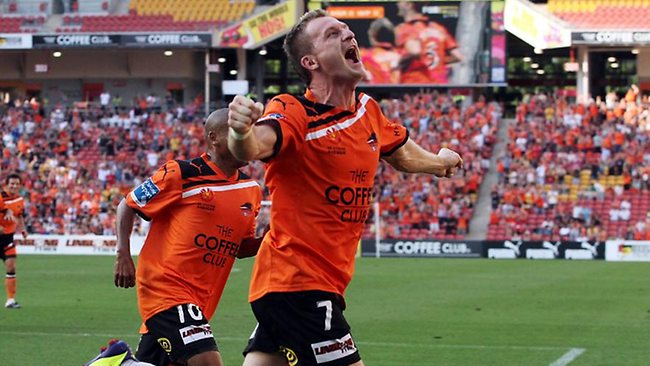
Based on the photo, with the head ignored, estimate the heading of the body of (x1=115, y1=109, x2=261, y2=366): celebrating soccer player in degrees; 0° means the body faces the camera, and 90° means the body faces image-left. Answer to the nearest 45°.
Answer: approximately 315°

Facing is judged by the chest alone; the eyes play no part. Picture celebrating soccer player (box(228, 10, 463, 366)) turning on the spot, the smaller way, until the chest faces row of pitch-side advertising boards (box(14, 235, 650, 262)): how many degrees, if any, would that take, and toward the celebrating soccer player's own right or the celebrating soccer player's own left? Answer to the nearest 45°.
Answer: approximately 135° to the celebrating soccer player's own left

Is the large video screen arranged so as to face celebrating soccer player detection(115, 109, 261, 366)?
yes

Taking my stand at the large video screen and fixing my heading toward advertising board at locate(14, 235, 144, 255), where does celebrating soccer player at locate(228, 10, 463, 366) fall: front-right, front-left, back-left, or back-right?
front-left

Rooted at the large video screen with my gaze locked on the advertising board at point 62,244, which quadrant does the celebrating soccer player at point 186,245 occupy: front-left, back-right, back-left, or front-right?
front-left

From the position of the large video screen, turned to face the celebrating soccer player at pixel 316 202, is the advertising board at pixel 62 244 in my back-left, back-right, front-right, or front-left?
front-right

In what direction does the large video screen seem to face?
toward the camera

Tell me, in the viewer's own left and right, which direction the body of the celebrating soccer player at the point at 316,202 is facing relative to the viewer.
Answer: facing the viewer and to the right of the viewer
